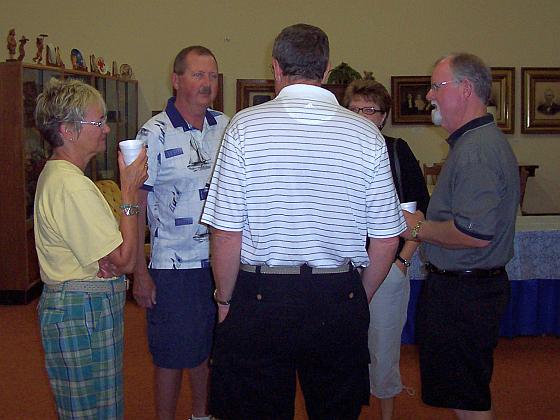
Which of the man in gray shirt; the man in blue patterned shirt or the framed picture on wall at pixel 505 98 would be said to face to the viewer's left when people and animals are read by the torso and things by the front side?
the man in gray shirt

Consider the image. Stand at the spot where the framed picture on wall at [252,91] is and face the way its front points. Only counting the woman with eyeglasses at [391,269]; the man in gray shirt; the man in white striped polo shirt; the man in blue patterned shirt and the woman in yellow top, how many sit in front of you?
5

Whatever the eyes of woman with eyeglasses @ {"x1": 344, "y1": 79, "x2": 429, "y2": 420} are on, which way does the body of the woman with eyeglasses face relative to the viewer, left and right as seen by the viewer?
facing the viewer and to the left of the viewer

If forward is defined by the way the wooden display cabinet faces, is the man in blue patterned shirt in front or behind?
in front

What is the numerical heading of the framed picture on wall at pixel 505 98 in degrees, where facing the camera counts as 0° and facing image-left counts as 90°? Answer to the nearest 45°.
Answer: approximately 0°

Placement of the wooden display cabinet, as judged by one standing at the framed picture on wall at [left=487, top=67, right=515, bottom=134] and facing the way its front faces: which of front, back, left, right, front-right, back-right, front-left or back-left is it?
front-right

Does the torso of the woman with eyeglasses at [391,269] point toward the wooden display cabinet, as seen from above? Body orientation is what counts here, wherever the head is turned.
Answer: no

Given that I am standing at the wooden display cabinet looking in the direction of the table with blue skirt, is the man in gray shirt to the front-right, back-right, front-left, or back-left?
front-right

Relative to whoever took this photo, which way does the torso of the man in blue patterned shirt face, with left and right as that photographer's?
facing the viewer and to the right of the viewer

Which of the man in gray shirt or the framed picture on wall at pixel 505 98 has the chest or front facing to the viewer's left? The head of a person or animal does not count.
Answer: the man in gray shirt

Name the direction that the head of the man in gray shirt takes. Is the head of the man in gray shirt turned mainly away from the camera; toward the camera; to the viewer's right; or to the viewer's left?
to the viewer's left

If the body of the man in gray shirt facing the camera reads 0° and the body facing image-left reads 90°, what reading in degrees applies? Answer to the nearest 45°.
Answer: approximately 90°

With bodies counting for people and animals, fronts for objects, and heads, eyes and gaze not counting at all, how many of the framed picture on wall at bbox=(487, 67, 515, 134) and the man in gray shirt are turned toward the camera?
1

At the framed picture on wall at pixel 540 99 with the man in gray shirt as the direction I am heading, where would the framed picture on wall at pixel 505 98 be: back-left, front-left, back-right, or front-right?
front-right

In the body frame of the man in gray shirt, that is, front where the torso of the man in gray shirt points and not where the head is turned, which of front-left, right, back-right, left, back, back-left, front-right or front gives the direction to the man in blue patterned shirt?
front

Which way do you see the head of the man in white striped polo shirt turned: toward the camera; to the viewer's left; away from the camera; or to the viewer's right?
away from the camera

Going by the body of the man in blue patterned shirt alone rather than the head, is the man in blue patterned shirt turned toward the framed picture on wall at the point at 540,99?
no

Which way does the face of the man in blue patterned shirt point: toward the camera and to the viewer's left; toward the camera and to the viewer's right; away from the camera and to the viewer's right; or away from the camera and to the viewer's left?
toward the camera and to the viewer's right

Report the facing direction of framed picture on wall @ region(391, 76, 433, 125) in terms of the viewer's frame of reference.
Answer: facing the viewer

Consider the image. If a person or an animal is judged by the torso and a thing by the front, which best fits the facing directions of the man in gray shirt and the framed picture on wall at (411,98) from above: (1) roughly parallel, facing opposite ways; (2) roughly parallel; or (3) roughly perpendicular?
roughly perpendicular

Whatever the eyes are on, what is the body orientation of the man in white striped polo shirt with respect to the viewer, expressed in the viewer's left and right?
facing away from the viewer
